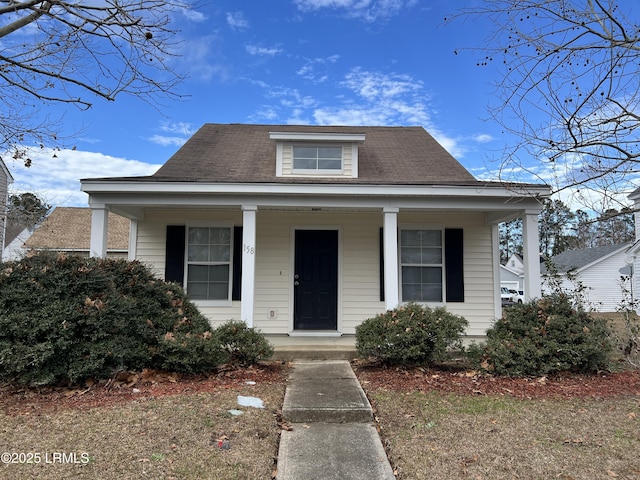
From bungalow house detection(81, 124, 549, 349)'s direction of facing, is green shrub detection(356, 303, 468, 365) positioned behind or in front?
in front

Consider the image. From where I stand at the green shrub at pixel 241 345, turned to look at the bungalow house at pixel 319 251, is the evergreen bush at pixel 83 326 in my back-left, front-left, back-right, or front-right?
back-left

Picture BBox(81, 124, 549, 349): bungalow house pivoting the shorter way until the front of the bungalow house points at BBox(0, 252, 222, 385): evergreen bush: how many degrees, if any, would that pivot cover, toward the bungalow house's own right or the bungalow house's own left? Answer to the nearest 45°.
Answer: approximately 45° to the bungalow house's own right

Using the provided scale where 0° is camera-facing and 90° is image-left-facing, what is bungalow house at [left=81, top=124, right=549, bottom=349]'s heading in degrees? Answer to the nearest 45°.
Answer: approximately 0°

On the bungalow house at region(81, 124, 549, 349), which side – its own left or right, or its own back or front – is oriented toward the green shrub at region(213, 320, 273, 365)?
front
